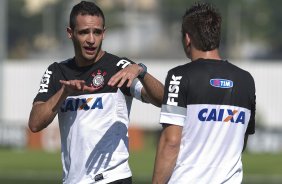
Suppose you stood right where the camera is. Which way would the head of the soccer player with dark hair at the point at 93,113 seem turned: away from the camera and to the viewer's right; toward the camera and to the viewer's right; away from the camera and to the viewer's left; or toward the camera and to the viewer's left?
toward the camera and to the viewer's right

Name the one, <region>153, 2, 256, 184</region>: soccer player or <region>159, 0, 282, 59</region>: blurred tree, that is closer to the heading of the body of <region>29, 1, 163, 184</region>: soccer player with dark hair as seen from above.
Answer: the soccer player

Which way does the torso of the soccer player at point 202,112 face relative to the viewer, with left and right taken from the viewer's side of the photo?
facing away from the viewer and to the left of the viewer

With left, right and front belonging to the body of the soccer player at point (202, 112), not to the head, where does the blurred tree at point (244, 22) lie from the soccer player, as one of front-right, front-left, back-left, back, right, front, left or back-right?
front-right

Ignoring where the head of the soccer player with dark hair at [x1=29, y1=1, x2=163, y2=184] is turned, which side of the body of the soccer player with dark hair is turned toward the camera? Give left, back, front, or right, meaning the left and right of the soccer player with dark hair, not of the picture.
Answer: front

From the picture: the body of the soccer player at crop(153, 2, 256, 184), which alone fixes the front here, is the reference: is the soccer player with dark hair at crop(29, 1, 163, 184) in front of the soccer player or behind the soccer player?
in front

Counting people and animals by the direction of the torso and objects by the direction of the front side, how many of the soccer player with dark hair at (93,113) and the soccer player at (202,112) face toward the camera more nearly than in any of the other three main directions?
1

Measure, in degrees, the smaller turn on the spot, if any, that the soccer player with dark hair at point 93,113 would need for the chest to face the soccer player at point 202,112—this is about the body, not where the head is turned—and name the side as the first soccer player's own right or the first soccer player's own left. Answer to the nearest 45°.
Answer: approximately 45° to the first soccer player's own left
